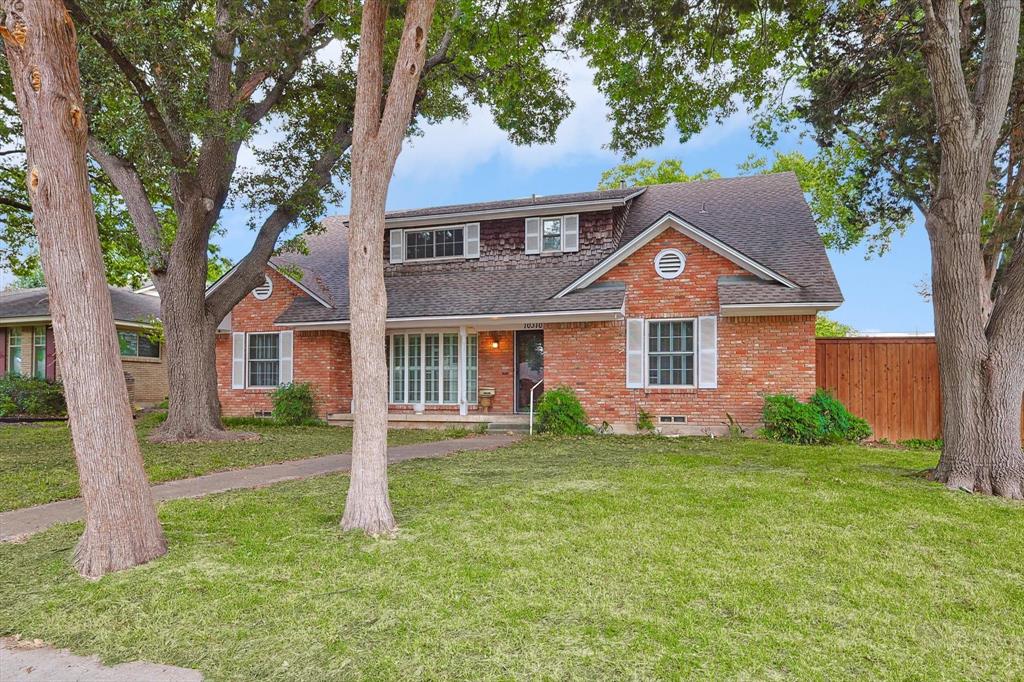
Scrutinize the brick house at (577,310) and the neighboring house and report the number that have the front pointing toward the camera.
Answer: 2

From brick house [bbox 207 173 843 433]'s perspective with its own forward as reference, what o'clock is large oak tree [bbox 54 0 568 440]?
The large oak tree is roughly at 2 o'clock from the brick house.

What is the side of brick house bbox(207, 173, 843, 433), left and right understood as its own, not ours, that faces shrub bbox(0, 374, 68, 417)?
right

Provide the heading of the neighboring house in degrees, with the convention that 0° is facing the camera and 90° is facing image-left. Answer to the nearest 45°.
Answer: approximately 0°

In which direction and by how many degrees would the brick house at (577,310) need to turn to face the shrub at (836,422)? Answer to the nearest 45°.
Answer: approximately 45° to its left

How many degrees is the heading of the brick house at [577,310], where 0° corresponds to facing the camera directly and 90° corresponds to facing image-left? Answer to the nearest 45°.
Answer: approximately 0°

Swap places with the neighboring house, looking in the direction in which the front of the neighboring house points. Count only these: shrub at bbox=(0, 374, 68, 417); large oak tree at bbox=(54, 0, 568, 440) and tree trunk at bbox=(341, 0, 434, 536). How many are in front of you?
3

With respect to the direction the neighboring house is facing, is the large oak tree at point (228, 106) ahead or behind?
ahead

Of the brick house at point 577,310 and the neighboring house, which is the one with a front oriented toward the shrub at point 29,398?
the neighboring house

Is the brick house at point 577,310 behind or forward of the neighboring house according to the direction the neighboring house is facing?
forward
